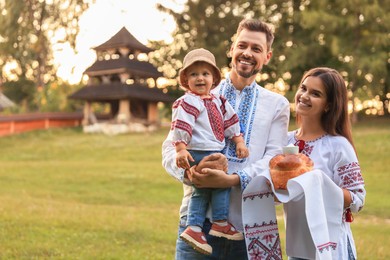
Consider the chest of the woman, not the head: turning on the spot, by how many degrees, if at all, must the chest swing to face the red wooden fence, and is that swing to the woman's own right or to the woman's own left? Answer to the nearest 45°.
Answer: approximately 90° to the woman's own right

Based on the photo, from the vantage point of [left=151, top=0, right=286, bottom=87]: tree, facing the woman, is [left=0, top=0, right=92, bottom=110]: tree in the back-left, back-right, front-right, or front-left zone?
back-right

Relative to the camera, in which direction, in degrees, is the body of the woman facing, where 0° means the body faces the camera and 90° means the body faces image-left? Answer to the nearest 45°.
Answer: approximately 45°

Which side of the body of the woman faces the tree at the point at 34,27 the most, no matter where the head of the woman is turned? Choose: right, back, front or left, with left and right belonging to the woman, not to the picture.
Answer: right

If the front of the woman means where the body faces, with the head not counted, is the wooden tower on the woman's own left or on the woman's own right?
on the woman's own right

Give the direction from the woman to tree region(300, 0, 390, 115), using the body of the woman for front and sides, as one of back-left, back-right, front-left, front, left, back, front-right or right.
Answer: back-right
